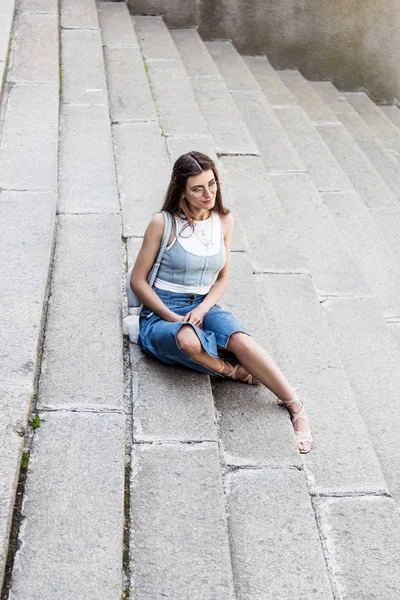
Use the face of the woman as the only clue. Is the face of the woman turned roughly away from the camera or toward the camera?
toward the camera

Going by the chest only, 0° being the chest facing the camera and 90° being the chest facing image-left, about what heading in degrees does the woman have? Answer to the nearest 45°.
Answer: approximately 315°

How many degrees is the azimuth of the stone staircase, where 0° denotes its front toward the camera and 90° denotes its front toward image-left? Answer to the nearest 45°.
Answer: approximately 270°
